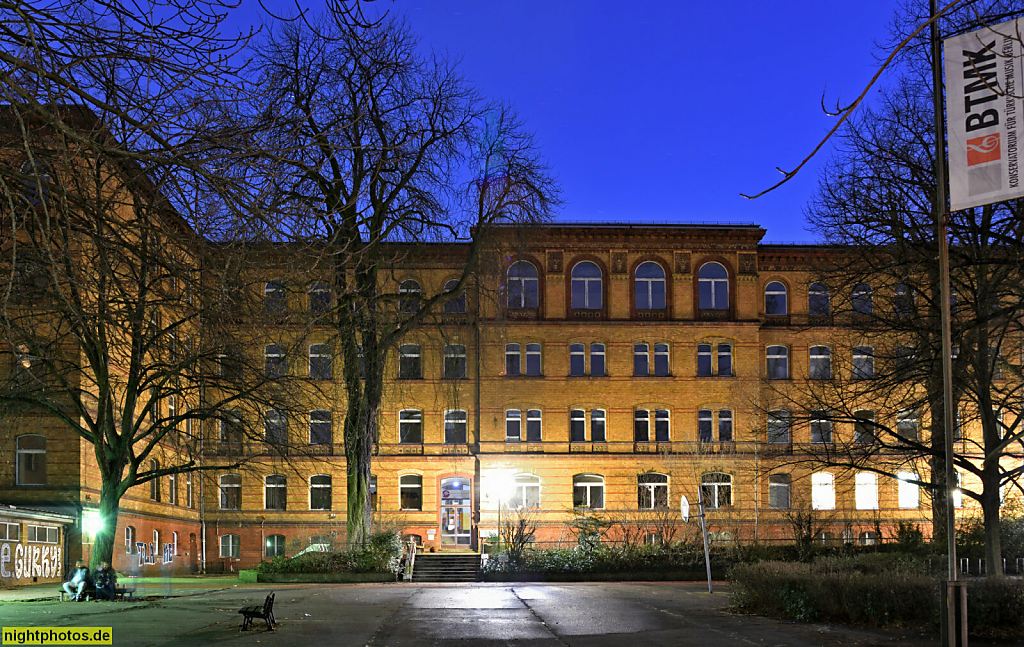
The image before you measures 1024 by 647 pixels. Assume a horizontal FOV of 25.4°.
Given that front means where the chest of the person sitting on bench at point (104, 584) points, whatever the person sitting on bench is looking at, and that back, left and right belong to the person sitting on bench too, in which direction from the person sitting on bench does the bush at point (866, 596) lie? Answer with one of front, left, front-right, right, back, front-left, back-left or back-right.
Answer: front-left

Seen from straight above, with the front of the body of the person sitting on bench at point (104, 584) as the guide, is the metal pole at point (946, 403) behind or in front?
in front

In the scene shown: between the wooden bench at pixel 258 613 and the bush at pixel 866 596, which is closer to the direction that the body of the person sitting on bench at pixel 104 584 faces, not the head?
the wooden bench

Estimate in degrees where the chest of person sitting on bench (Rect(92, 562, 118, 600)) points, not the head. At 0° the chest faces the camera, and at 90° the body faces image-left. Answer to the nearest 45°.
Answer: approximately 0°
